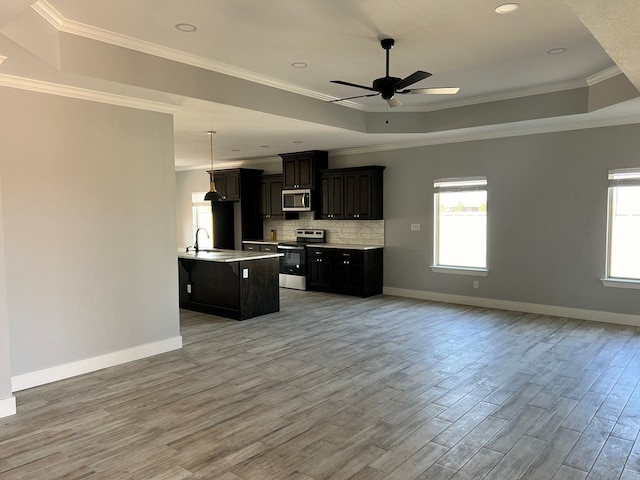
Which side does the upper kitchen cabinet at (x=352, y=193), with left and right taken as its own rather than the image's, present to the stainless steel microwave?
right

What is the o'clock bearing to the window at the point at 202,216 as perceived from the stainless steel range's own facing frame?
The window is roughly at 3 o'clock from the stainless steel range.

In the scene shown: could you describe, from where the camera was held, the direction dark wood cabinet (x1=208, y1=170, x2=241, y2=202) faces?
facing the viewer and to the left of the viewer

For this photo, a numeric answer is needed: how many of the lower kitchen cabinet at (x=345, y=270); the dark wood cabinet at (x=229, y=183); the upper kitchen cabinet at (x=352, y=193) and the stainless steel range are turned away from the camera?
0

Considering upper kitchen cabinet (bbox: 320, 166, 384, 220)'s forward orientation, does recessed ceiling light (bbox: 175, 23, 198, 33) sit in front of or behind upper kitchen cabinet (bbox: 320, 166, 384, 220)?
in front

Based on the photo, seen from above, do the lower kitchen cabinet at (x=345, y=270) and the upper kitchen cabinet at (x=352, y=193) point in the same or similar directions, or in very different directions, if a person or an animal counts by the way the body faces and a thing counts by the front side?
same or similar directions

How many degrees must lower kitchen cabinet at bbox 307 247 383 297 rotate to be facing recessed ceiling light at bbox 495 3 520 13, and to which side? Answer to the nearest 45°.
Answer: approximately 45° to its left

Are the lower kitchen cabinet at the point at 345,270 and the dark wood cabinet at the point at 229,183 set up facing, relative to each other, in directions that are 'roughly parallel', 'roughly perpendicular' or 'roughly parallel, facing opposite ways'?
roughly parallel

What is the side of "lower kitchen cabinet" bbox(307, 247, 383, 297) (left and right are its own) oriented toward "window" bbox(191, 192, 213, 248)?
right

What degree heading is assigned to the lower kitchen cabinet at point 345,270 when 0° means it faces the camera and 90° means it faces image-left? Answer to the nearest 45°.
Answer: approximately 45°

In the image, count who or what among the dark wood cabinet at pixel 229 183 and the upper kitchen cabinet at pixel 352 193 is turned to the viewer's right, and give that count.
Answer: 0

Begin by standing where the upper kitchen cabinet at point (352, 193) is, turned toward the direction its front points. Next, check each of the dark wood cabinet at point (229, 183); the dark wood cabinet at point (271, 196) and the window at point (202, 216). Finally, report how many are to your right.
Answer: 3

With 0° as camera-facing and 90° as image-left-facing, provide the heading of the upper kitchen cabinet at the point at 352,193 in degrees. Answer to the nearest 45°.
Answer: approximately 45°
